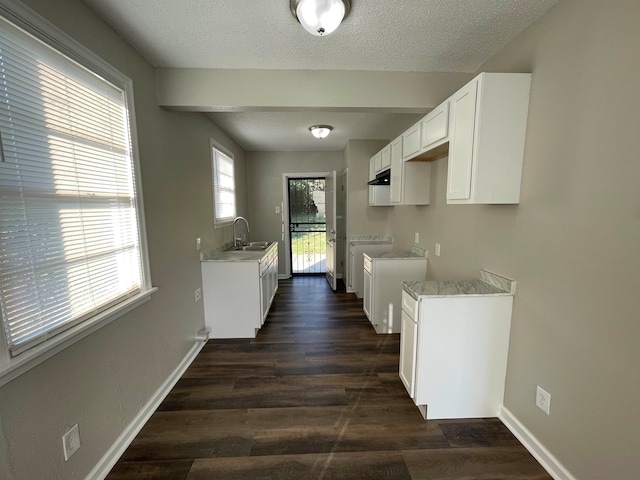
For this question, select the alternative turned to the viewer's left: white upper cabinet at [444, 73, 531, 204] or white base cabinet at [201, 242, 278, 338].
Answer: the white upper cabinet

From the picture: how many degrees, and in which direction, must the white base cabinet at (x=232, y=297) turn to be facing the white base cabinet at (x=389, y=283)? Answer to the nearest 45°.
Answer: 0° — it already faces it

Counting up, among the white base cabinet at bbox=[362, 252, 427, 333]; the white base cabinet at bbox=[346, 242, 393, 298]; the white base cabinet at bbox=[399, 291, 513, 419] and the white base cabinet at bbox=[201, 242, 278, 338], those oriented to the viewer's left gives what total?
3

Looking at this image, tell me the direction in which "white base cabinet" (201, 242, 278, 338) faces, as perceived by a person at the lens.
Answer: facing to the right of the viewer

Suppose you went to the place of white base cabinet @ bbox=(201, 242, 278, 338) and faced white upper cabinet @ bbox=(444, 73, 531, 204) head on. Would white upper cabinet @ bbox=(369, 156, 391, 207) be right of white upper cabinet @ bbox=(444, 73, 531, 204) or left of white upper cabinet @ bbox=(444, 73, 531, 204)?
left

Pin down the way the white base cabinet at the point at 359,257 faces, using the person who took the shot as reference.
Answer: facing to the left of the viewer

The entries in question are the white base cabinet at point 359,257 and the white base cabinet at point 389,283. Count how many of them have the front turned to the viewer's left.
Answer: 2

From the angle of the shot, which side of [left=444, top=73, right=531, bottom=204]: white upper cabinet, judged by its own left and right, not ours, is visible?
left

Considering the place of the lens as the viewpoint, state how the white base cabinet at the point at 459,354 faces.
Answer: facing to the left of the viewer

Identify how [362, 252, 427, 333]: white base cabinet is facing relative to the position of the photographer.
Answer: facing to the left of the viewer
